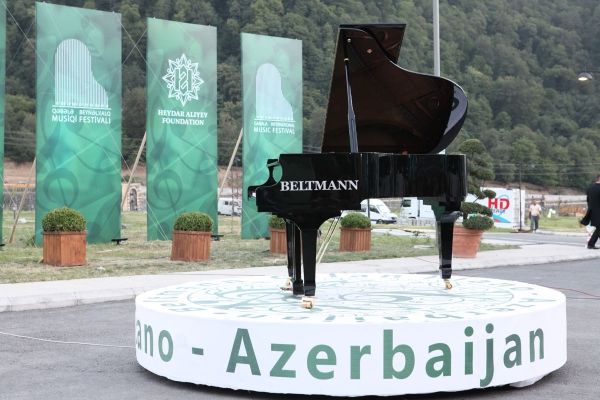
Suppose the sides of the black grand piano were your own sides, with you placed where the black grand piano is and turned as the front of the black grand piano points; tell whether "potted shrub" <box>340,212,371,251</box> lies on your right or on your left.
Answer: on your right

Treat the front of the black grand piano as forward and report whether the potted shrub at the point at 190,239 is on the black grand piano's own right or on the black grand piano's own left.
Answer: on the black grand piano's own right

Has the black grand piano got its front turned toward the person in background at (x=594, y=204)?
no

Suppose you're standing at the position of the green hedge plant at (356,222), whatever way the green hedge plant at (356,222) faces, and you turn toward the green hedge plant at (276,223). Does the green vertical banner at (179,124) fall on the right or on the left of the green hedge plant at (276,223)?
right

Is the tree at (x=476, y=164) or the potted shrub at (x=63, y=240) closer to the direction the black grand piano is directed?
the potted shrub

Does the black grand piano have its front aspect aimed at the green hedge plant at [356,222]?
no

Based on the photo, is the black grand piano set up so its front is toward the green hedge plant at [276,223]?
no
